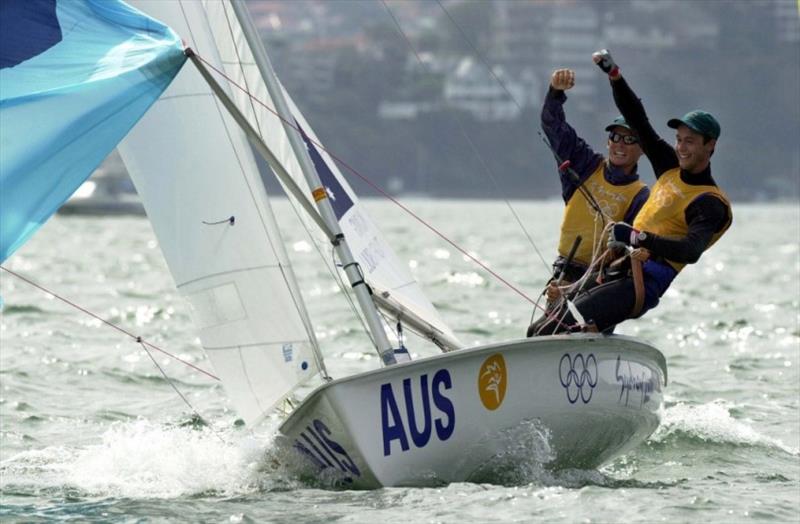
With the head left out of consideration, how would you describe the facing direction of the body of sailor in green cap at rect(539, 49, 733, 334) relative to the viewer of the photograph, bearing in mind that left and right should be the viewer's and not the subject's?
facing the viewer and to the left of the viewer

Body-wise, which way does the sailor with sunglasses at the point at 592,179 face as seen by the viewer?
toward the camera

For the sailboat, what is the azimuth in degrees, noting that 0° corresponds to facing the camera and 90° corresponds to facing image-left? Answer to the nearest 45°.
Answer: approximately 45°
